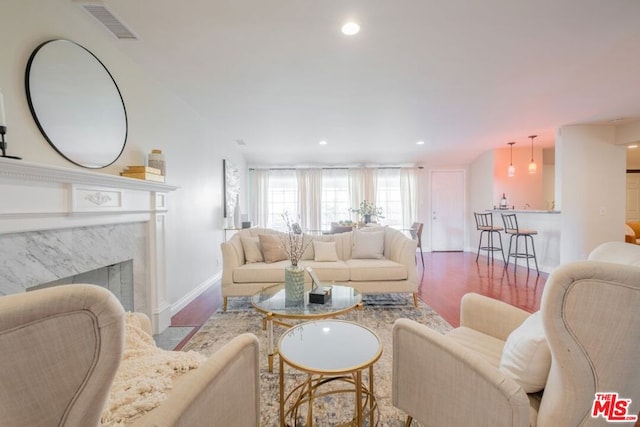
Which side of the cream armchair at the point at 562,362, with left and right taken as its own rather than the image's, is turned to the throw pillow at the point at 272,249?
front

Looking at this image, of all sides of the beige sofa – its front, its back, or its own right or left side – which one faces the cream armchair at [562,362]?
front

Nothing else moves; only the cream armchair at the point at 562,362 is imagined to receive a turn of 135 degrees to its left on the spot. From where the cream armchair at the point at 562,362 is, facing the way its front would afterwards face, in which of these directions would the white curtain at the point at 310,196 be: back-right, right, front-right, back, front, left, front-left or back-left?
back-right

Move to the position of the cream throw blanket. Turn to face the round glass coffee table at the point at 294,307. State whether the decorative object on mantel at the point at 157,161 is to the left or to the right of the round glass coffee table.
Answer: left

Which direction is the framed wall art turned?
to the viewer's right

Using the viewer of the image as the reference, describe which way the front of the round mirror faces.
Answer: facing the viewer and to the right of the viewer

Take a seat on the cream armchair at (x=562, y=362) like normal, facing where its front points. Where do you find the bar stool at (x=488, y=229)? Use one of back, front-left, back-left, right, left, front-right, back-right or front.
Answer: front-right

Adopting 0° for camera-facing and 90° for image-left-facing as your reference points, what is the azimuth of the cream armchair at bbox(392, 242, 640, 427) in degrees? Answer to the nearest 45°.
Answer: approximately 135°

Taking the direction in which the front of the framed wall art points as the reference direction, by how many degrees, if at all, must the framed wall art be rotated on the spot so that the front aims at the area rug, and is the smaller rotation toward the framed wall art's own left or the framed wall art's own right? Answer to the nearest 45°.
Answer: approximately 90° to the framed wall art's own right

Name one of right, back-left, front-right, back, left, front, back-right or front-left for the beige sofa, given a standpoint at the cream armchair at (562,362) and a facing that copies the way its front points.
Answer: front

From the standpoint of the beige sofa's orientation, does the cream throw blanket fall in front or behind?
in front

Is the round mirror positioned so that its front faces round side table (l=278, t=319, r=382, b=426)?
yes

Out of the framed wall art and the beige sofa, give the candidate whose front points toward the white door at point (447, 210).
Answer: the framed wall art

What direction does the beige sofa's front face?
toward the camera

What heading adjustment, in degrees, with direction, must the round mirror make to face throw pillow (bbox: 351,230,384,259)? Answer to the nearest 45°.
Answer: approximately 45° to its left

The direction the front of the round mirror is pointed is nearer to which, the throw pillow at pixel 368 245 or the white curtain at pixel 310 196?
the throw pillow
